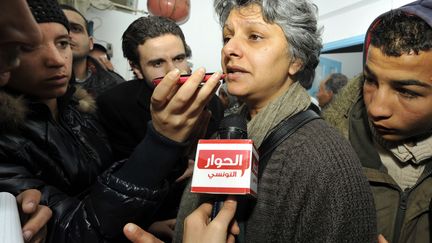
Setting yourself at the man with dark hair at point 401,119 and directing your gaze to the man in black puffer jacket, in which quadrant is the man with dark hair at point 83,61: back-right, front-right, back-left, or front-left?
front-right

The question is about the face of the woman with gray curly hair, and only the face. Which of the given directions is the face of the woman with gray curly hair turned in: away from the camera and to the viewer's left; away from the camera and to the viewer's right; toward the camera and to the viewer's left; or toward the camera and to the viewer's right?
toward the camera and to the viewer's left

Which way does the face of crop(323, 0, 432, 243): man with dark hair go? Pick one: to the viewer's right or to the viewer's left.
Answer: to the viewer's left

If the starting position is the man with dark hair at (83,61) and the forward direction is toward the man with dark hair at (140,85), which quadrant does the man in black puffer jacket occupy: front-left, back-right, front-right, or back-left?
front-right

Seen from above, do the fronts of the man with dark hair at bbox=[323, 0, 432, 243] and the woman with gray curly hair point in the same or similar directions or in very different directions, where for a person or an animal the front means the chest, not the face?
same or similar directions

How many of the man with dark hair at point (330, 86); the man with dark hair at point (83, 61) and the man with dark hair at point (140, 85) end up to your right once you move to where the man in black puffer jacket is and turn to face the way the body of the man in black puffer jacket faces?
0

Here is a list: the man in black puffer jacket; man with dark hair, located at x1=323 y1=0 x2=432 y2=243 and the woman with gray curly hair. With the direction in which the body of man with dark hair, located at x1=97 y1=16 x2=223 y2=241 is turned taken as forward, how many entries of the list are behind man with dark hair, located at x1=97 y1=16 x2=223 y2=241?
0

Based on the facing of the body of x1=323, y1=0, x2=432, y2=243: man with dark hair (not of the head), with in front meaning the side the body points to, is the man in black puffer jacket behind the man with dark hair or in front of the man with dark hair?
in front

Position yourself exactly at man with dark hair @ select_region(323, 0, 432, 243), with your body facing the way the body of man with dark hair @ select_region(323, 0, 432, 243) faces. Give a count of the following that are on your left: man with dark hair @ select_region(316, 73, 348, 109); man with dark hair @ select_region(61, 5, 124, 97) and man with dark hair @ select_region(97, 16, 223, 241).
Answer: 0

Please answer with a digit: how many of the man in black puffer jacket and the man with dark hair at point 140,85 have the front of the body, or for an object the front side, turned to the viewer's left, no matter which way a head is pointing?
0

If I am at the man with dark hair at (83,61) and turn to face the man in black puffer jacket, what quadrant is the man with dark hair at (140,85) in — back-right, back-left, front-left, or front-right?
front-left

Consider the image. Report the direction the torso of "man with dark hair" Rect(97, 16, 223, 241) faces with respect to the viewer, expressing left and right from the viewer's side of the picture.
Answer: facing the viewer and to the right of the viewer

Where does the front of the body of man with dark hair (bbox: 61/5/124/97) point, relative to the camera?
toward the camera

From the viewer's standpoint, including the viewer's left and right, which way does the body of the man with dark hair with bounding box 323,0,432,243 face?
facing the viewer and to the left of the viewer
